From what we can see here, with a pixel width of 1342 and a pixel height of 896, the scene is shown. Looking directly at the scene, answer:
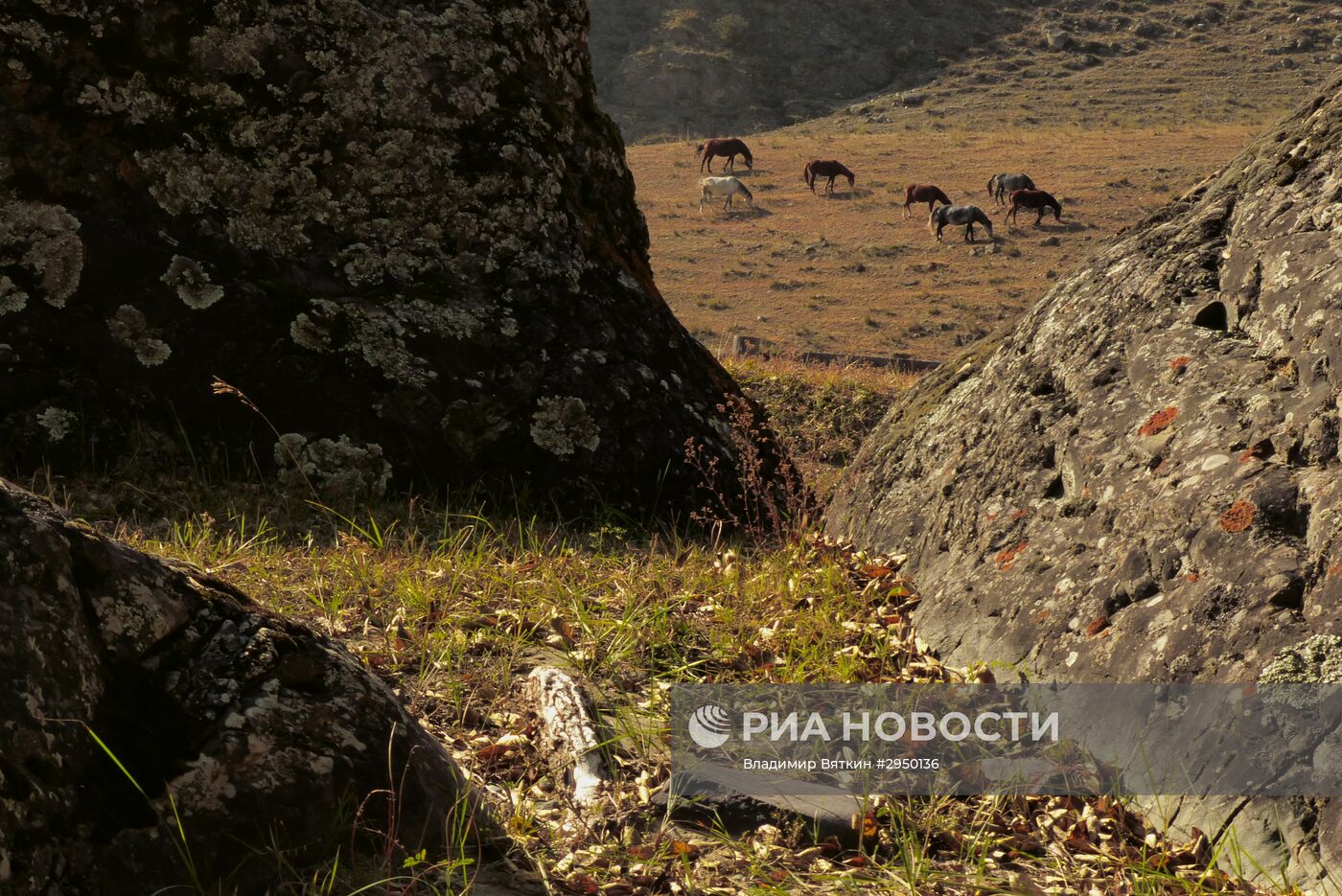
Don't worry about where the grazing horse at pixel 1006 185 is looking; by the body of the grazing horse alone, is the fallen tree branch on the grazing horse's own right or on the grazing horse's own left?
on the grazing horse's own right

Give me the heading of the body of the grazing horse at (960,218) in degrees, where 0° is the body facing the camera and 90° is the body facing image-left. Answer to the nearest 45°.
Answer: approximately 270°

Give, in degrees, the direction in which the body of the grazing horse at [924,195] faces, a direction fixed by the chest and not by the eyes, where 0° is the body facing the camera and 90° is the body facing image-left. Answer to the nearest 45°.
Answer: approximately 270°

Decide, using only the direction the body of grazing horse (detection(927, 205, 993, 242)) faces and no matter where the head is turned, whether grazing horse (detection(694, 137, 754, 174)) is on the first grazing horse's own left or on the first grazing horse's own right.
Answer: on the first grazing horse's own left

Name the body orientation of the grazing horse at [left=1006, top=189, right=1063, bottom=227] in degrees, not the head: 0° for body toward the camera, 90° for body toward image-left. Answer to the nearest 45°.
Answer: approximately 270°

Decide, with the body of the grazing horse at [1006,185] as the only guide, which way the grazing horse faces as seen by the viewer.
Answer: to the viewer's right

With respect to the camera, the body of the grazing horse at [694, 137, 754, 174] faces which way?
to the viewer's right

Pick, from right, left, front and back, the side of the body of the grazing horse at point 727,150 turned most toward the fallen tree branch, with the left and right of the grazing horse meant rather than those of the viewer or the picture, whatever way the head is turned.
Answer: right

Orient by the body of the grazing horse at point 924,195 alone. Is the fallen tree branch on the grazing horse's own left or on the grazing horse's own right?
on the grazing horse's own right

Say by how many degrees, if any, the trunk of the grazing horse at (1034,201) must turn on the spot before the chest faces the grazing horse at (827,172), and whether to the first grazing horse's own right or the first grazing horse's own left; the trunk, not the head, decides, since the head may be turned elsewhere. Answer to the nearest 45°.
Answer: approximately 135° to the first grazing horse's own left

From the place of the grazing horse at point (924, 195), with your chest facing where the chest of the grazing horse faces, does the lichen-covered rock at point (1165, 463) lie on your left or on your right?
on your right

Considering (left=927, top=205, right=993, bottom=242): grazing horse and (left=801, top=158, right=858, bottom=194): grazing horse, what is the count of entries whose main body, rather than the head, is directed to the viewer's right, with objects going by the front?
2

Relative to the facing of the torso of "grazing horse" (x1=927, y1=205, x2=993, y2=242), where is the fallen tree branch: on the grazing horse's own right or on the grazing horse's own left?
on the grazing horse's own right
